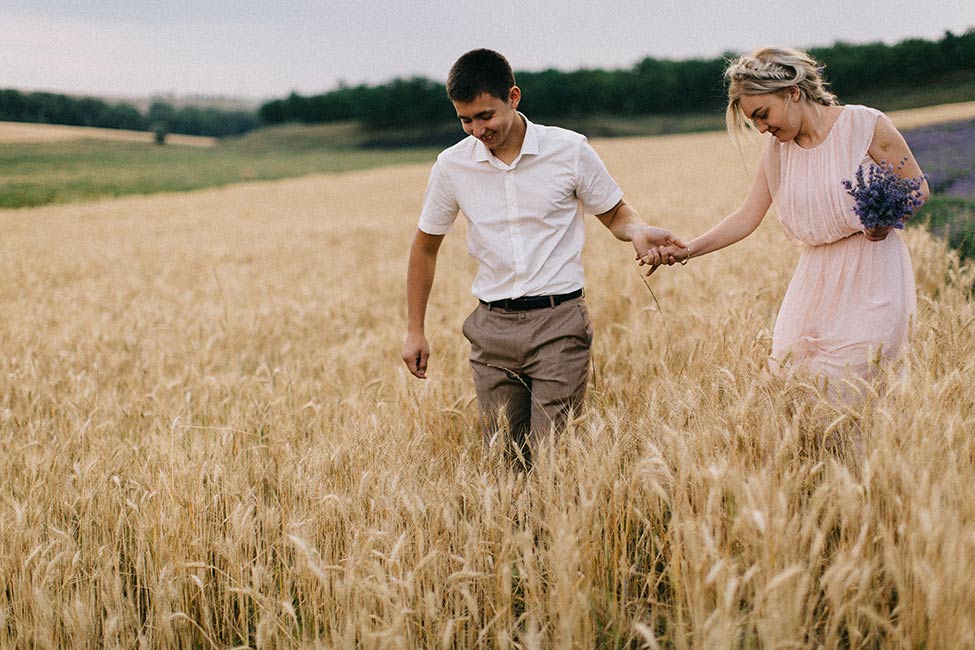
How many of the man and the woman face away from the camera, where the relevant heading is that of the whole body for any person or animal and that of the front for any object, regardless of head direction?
0

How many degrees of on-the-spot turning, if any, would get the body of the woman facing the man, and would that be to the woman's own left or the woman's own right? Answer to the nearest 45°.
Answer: approximately 45° to the woman's own right

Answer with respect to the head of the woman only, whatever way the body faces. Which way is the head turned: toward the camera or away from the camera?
toward the camera

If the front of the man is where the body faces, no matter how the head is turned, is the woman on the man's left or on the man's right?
on the man's left

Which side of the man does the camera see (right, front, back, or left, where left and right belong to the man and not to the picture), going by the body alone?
front
